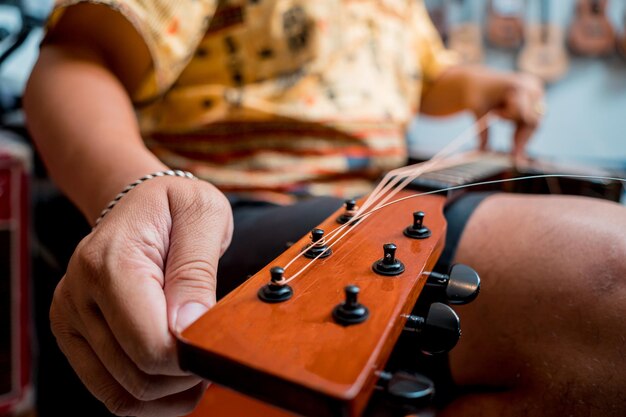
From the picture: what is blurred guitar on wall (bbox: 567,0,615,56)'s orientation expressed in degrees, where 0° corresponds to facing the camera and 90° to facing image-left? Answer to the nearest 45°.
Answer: approximately 0°

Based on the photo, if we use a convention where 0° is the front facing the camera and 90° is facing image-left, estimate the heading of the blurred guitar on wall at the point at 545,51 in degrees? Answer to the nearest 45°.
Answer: approximately 0°

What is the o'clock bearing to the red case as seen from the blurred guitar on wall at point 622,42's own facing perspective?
The red case is roughly at 1 o'clock from the blurred guitar on wall.
